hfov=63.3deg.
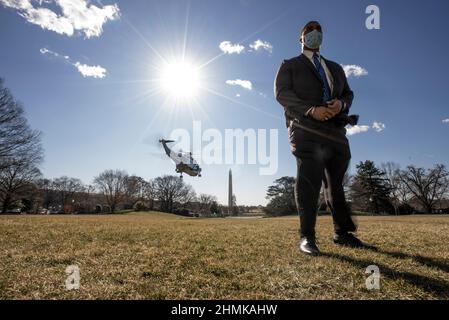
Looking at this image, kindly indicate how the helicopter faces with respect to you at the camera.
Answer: facing the viewer and to the right of the viewer

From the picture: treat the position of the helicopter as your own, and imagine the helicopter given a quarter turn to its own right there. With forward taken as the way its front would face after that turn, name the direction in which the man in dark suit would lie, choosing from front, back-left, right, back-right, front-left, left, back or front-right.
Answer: front-left
